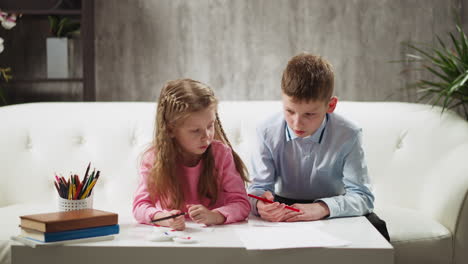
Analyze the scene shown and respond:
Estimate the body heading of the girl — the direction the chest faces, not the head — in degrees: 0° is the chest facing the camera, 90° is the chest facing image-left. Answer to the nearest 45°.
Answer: approximately 0°

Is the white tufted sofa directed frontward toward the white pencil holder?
no

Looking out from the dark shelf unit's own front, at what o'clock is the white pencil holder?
The white pencil holder is roughly at 12 o'clock from the dark shelf unit.

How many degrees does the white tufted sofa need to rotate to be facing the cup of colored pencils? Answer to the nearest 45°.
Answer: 0° — it already faces it

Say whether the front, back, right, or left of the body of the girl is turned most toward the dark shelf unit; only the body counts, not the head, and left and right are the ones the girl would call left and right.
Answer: back

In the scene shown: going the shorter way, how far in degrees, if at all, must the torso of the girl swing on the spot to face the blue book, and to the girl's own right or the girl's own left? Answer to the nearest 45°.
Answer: approximately 45° to the girl's own right
